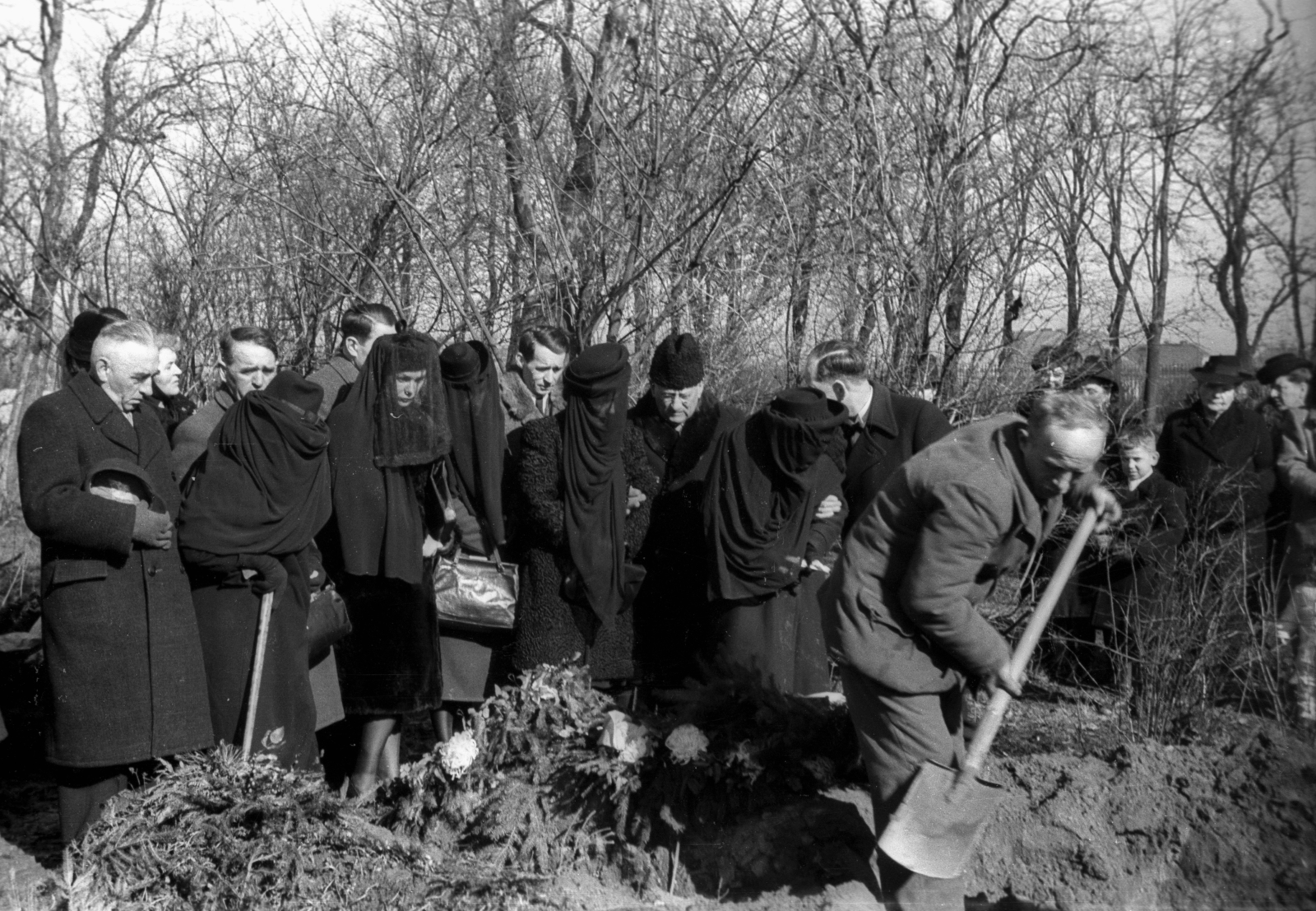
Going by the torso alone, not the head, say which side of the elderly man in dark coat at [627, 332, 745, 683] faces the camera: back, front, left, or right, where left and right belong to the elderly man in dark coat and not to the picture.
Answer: front

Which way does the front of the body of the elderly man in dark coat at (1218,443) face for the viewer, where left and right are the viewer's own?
facing the viewer

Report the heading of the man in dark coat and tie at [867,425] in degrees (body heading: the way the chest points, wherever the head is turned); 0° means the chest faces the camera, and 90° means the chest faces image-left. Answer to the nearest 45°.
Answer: approximately 45°

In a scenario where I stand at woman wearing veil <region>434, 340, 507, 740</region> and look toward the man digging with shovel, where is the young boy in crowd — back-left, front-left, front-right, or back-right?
front-left

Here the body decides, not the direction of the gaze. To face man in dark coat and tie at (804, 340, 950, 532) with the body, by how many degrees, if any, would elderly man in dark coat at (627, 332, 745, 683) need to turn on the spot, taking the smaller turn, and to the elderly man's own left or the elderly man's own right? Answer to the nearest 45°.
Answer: approximately 90° to the elderly man's own left

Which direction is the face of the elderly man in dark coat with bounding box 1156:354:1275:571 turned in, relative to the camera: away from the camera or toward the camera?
toward the camera

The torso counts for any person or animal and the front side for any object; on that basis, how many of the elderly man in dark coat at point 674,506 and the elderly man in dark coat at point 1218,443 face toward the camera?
2

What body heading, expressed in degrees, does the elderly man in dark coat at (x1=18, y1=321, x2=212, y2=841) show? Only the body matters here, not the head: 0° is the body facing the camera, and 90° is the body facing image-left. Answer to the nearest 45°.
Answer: approximately 315°

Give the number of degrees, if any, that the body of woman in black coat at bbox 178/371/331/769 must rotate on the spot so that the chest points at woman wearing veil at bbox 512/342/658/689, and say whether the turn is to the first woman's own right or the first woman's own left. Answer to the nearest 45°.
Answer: approximately 45° to the first woman's own left

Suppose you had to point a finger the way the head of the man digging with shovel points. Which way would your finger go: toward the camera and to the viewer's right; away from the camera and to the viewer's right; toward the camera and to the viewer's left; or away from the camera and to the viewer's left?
toward the camera and to the viewer's right

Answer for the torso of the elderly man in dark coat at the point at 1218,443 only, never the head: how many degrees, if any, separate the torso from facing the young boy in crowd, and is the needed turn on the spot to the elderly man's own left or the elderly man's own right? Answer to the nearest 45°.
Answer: approximately 45° to the elderly man's own right

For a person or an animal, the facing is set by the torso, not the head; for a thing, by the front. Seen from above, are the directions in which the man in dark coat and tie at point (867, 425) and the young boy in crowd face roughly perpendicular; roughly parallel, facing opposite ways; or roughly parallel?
roughly parallel

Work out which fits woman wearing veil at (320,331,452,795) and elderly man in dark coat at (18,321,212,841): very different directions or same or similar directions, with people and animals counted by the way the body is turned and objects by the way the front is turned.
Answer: same or similar directions
